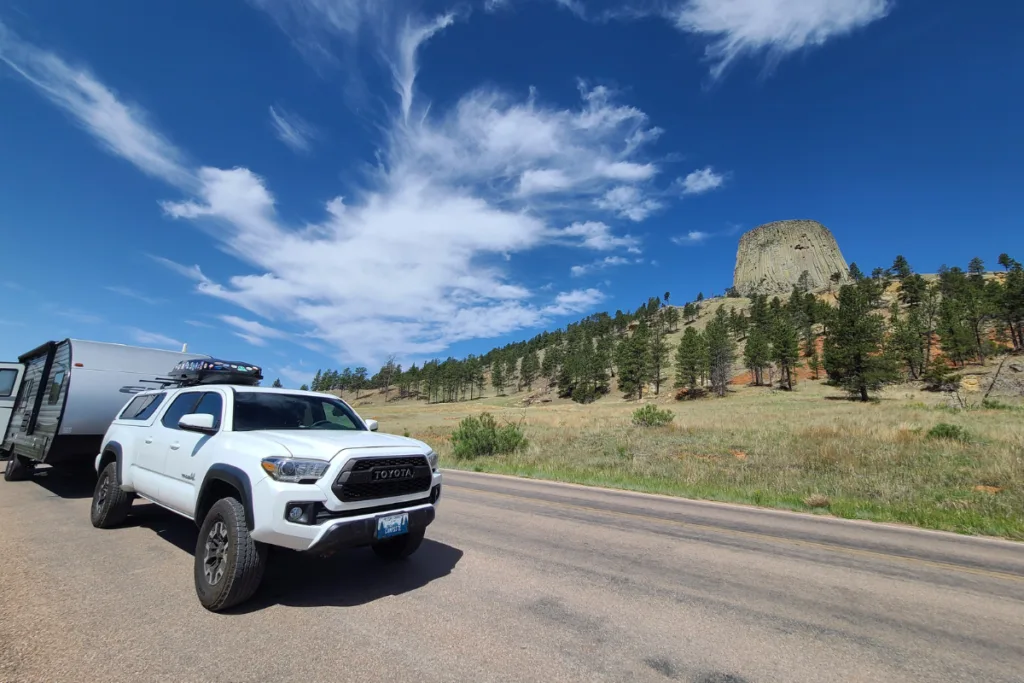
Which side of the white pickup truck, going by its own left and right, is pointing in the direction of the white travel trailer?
back

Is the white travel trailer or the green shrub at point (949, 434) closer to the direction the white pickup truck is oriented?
the green shrub

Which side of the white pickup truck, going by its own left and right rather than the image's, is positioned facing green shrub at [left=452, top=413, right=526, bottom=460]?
left

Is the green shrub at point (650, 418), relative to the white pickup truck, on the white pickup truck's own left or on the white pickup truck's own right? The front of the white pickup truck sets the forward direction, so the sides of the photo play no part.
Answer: on the white pickup truck's own left

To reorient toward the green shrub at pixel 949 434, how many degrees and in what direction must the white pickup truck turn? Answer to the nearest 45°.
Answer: approximately 45° to its left

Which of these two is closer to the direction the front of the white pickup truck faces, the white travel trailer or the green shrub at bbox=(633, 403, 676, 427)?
the green shrub

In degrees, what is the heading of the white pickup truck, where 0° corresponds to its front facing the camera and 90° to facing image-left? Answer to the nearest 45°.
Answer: approximately 315°
